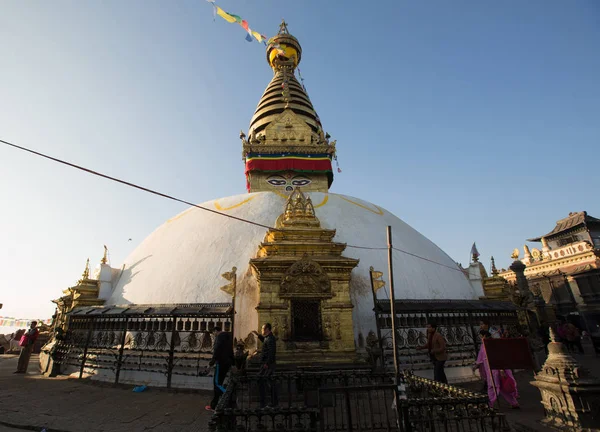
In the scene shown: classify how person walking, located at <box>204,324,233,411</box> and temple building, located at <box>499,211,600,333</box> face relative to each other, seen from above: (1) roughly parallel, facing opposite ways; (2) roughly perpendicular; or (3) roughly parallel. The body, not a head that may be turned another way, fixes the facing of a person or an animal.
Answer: roughly parallel

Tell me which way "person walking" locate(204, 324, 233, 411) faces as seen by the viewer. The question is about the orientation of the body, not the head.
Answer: to the viewer's left

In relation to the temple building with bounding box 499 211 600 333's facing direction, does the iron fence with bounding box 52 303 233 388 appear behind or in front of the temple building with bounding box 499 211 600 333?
in front

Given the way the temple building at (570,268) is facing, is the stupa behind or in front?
in front

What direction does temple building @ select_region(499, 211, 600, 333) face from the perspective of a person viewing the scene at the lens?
facing the viewer and to the left of the viewer

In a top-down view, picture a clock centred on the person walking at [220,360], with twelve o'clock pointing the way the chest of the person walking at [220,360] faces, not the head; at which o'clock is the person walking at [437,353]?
the person walking at [437,353] is roughly at 6 o'clock from the person walking at [220,360].
